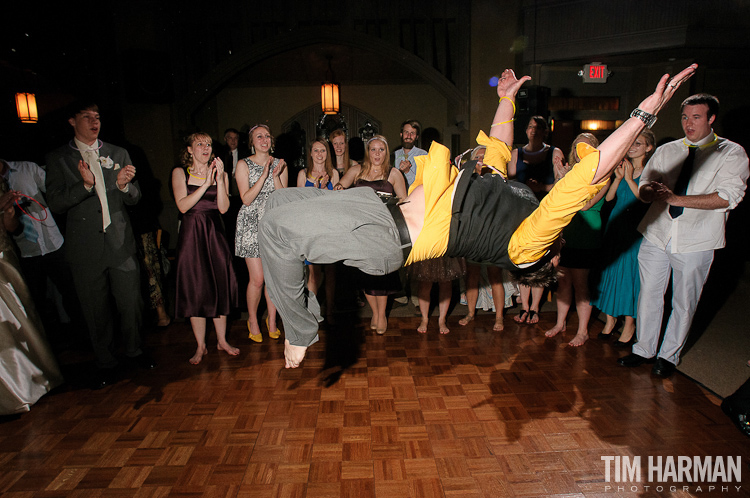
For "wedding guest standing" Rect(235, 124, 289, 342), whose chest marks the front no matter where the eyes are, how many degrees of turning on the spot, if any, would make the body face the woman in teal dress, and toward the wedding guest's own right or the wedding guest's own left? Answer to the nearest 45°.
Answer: approximately 45° to the wedding guest's own left

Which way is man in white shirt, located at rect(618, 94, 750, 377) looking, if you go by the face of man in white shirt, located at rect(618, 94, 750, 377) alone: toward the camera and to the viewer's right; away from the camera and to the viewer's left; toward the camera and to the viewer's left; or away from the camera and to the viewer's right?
toward the camera and to the viewer's left

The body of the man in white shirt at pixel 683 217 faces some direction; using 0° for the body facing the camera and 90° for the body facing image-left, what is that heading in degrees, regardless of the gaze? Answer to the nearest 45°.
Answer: approximately 45°

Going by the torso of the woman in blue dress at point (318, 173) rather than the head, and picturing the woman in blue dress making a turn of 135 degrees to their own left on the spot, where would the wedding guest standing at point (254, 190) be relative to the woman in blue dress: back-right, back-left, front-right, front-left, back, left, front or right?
back

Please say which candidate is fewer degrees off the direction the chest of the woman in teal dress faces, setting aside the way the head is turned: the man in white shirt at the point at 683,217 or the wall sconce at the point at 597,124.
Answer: the man in white shirt

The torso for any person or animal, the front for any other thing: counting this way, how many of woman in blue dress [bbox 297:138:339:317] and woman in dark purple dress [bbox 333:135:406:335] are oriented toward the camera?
2

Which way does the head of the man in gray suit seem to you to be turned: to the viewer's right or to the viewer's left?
to the viewer's right

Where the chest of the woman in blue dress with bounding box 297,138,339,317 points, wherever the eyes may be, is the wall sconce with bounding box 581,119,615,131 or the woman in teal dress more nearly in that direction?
the woman in teal dress

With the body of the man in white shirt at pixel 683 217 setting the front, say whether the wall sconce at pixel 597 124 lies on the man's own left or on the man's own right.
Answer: on the man's own right

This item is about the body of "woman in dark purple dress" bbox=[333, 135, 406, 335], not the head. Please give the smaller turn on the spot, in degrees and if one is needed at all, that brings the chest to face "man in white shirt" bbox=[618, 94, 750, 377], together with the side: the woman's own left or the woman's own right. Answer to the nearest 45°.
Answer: approximately 45° to the woman's own left

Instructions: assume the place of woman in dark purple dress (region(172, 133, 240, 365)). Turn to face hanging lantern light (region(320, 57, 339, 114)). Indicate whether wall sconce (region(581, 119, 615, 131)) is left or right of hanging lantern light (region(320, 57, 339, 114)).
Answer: right
